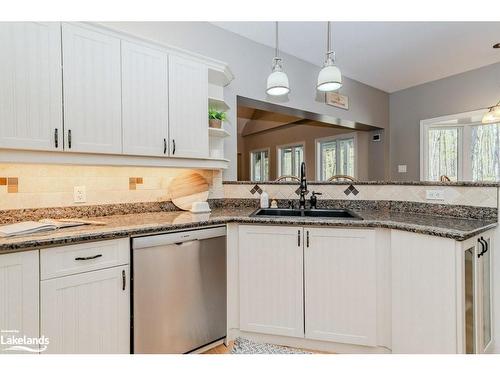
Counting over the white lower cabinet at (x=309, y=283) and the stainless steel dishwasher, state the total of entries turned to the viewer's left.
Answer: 0

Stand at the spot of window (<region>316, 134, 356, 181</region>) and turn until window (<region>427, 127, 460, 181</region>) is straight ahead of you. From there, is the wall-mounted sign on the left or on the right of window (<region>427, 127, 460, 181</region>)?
right

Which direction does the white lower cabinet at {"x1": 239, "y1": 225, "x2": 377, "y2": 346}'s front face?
toward the camera

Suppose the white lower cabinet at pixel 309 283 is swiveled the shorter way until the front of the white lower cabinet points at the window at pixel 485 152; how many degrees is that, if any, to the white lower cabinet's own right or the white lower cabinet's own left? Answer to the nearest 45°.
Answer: approximately 135° to the white lower cabinet's own left

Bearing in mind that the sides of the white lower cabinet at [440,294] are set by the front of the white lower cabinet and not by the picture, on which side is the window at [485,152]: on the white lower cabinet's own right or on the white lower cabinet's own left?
on the white lower cabinet's own left

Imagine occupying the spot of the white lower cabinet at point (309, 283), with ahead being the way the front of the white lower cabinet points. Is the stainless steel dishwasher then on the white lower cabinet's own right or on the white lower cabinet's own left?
on the white lower cabinet's own right

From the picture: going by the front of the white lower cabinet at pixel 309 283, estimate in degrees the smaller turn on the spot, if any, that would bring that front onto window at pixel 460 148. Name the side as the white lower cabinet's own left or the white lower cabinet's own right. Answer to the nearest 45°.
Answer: approximately 135° to the white lower cabinet's own left

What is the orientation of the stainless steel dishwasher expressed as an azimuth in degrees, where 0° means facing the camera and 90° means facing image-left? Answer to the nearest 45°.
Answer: approximately 315°

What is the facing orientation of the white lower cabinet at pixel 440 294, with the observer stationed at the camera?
facing the viewer and to the right of the viewer

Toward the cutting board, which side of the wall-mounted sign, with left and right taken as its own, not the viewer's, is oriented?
right

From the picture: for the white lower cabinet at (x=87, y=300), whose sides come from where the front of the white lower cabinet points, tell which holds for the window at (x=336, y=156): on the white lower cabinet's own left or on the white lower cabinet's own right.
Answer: on the white lower cabinet's own left

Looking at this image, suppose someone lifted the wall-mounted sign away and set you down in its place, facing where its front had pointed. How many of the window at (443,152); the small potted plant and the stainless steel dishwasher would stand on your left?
1

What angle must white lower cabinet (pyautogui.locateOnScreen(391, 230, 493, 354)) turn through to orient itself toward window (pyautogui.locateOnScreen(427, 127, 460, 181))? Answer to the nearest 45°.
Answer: approximately 135° to its left

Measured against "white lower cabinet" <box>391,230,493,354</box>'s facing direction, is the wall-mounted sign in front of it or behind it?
behind

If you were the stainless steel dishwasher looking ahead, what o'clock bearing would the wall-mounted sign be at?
The wall-mounted sign is roughly at 9 o'clock from the stainless steel dishwasher.
